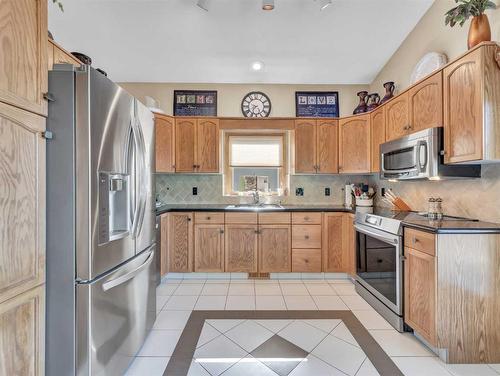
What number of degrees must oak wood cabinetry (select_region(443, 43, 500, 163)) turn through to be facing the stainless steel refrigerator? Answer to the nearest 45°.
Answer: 0° — it already faces it

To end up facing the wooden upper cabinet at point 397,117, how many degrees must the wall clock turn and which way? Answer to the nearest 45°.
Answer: approximately 45° to its left

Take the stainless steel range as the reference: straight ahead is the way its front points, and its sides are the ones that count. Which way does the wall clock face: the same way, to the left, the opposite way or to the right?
to the left

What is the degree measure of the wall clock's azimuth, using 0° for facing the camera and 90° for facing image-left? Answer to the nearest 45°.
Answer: approximately 0°

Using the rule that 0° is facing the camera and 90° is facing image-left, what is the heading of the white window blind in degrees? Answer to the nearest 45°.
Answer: approximately 0°

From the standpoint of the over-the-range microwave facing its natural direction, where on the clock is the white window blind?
The white window blind is roughly at 2 o'clock from the over-the-range microwave.

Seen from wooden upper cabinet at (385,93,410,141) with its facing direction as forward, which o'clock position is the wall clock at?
The wall clock is roughly at 2 o'clock from the wooden upper cabinet.

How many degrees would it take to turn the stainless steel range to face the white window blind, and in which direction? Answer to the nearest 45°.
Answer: approximately 90° to its right

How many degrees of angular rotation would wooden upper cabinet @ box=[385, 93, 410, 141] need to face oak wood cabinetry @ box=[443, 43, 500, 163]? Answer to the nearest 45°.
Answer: approximately 90° to its left

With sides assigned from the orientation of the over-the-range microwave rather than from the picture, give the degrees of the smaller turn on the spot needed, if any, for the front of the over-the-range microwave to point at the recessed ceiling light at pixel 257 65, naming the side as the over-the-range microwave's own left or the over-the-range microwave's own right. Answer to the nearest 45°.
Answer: approximately 45° to the over-the-range microwave's own right

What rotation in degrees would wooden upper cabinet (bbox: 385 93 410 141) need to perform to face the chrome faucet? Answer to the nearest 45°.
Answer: approximately 45° to its right

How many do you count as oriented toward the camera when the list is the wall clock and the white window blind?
2

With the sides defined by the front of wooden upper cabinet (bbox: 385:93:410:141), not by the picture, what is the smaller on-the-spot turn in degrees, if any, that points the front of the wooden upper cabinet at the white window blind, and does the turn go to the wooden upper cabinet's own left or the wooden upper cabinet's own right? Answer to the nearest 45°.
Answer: approximately 45° to the wooden upper cabinet's own right

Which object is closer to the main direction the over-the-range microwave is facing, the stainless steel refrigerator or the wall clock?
the stainless steel refrigerator

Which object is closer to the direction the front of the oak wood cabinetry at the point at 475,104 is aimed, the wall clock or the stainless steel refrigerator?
the stainless steel refrigerator
